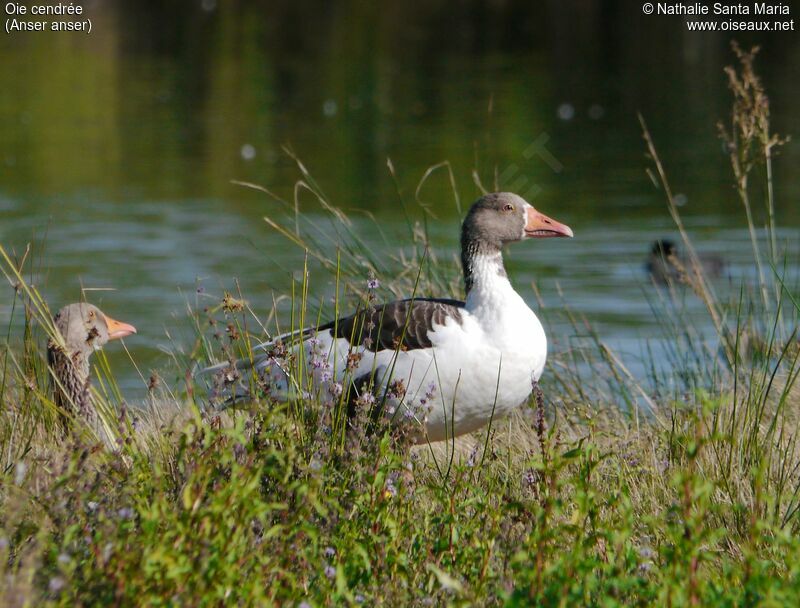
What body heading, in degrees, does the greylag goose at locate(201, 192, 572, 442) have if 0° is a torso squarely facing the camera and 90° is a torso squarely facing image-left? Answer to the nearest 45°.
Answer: approximately 270°

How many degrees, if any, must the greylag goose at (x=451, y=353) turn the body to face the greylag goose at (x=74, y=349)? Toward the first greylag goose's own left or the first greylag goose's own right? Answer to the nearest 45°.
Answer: approximately 180°
